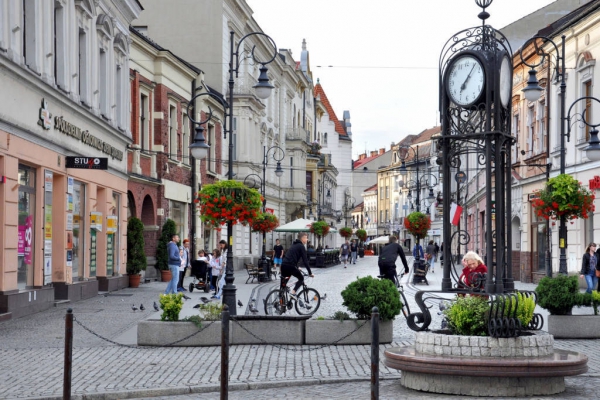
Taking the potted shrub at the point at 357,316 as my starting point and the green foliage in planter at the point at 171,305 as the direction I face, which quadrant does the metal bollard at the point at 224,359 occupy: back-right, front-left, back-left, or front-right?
front-left

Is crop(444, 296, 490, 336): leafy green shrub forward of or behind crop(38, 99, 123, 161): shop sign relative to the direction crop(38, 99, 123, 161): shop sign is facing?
forward

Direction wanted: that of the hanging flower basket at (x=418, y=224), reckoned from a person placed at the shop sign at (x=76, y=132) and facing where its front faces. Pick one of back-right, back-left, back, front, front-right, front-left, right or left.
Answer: left

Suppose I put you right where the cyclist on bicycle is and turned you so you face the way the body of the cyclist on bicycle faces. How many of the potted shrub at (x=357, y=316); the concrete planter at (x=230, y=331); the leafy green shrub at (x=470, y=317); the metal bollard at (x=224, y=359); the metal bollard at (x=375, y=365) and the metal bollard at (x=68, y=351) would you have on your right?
6

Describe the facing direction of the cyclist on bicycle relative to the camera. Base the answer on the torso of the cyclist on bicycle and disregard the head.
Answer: to the viewer's right

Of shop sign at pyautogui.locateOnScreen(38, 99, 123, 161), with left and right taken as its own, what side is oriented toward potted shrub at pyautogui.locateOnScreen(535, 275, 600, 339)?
front

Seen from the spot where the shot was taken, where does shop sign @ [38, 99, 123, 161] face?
facing the viewer and to the right of the viewer

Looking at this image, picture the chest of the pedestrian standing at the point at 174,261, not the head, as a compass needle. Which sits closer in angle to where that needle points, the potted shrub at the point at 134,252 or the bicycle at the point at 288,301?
the bicycle

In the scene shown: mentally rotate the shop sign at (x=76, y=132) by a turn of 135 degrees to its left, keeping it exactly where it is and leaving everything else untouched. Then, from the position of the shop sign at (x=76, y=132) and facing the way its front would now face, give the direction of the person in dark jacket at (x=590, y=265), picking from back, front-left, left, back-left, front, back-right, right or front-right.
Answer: right

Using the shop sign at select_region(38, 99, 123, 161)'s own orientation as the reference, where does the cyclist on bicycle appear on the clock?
The cyclist on bicycle is roughly at 12 o'clock from the shop sign.

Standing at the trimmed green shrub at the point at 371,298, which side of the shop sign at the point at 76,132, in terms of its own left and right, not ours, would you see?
front

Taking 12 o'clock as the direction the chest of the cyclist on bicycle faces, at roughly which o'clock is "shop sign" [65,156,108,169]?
The shop sign is roughly at 7 o'clock from the cyclist on bicycle.
